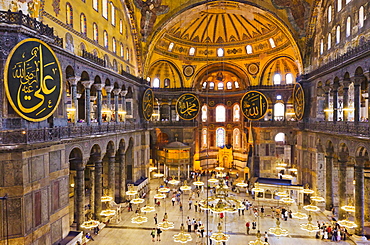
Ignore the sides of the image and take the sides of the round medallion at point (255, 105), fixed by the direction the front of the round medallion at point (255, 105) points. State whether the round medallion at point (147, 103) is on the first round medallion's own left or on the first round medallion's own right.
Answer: on the first round medallion's own right

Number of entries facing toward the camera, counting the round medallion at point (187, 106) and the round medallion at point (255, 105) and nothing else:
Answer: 2

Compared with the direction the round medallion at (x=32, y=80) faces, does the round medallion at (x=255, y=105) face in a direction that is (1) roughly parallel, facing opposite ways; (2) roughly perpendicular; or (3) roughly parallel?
roughly perpendicular

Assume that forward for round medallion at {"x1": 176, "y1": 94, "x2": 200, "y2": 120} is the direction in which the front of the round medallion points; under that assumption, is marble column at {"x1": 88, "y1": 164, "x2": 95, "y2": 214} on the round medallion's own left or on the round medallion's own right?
on the round medallion's own right

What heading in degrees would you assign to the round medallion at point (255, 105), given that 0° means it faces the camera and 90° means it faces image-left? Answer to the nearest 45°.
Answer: approximately 0°

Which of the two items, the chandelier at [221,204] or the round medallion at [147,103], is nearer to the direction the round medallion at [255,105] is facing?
the chandelier

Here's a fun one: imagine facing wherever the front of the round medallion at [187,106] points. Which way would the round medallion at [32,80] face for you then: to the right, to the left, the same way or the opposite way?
to the left

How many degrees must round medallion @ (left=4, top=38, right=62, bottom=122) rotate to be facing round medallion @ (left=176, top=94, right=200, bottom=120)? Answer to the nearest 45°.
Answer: approximately 90° to its left

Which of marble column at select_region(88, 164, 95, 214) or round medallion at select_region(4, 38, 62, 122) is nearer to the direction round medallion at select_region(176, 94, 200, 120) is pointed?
the round medallion

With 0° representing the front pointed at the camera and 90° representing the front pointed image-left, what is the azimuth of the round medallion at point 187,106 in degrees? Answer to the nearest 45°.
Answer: approximately 0°

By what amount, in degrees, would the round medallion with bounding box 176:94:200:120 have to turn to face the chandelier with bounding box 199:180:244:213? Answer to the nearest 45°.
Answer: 0° — it already faces it

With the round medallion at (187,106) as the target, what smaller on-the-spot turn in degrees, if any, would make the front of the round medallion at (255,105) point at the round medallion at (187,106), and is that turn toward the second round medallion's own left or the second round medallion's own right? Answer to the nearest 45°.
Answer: approximately 90° to the second round medallion's own right

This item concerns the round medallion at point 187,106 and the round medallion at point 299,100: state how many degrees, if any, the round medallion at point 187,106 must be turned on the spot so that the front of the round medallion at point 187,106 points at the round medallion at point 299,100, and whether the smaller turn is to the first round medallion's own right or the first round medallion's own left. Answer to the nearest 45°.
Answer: approximately 90° to the first round medallion's own left
